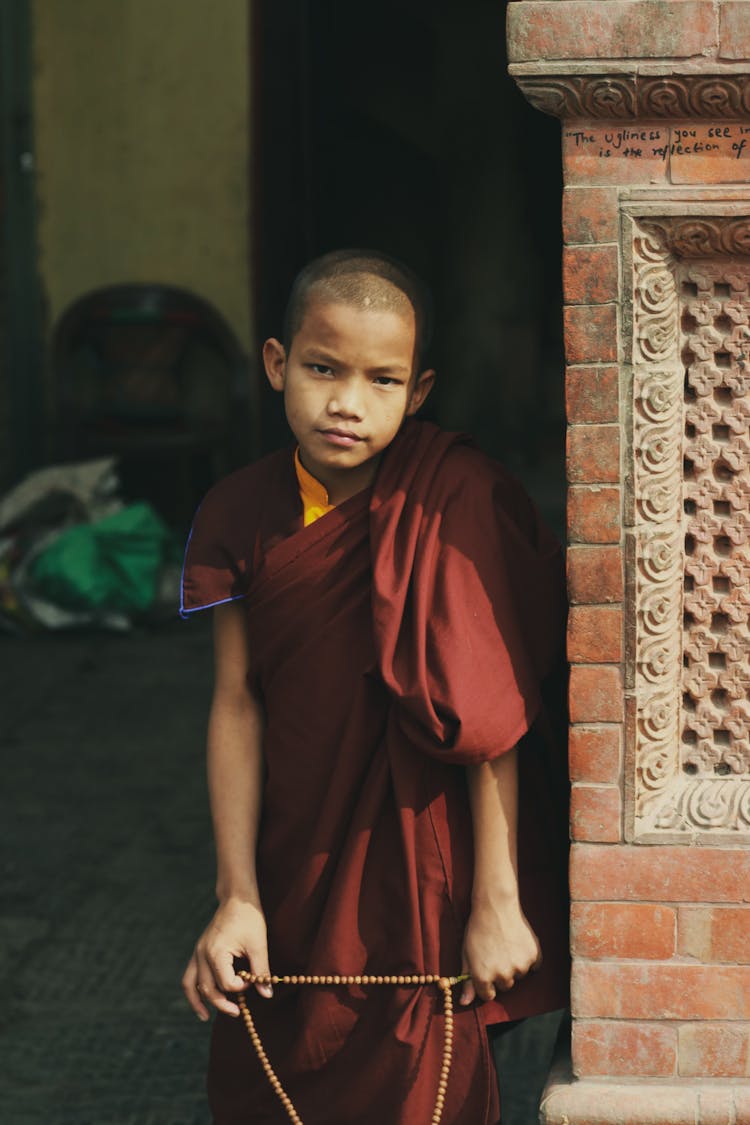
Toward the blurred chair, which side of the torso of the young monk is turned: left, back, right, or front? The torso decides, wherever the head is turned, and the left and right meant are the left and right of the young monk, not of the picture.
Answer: back

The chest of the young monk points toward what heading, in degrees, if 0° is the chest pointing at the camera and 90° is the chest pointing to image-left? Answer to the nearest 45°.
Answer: approximately 0°
